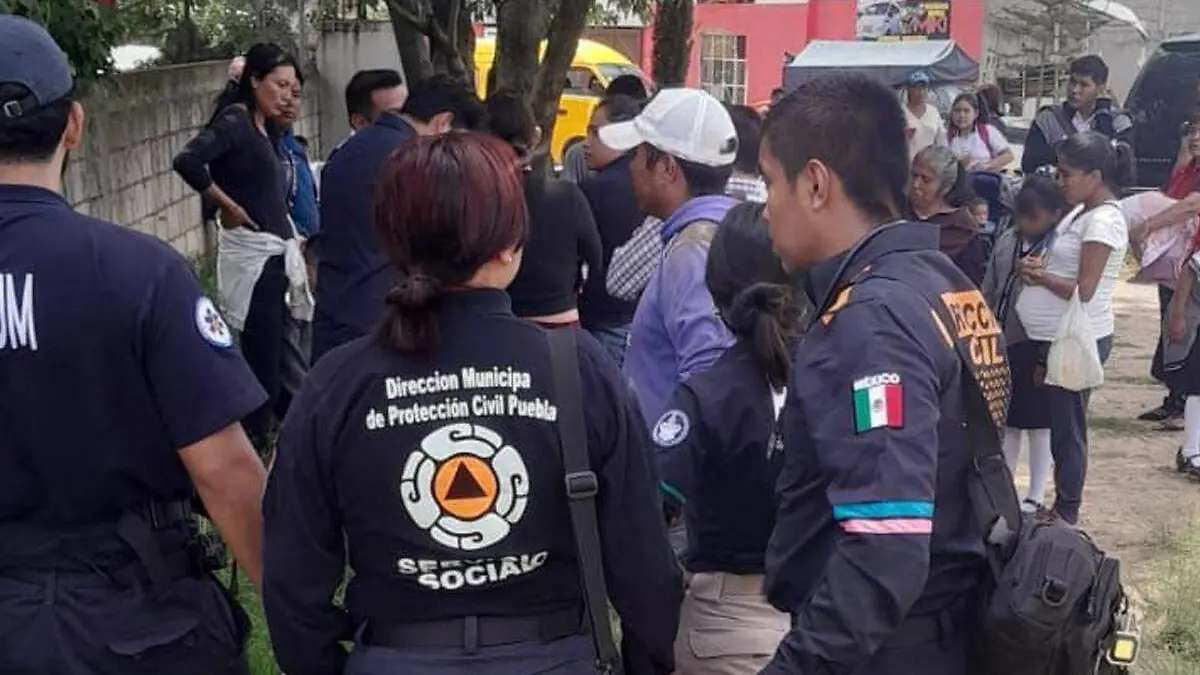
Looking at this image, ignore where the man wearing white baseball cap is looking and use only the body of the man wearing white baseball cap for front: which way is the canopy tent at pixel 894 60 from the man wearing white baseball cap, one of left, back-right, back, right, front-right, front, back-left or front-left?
right

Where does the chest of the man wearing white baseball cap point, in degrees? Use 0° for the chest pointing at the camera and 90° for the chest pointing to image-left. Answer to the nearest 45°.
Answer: approximately 90°

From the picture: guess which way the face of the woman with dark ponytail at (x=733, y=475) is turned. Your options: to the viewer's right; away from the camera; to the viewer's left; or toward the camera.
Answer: away from the camera

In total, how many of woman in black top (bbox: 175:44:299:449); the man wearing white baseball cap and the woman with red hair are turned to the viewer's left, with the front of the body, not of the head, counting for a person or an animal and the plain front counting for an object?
1

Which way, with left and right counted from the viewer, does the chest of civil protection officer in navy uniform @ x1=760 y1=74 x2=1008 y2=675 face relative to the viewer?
facing away from the viewer and to the left of the viewer

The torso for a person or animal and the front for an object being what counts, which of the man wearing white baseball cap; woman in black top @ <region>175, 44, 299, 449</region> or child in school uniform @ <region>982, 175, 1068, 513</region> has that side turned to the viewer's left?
the man wearing white baseball cap

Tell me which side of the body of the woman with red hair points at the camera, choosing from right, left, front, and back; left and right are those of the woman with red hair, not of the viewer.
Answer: back

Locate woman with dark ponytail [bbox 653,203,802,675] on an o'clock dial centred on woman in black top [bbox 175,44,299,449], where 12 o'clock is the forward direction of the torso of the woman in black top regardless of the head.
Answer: The woman with dark ponytail is roughly at 1 o'clock from the woman in black top.

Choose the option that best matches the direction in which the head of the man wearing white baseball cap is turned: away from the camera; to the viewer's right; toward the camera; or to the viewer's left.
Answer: to the viewer's left

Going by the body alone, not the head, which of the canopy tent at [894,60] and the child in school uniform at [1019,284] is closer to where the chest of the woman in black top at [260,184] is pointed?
the child in school uniform
